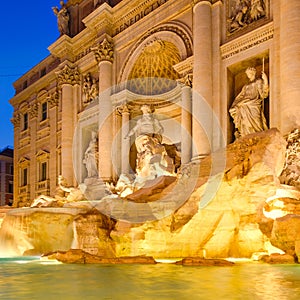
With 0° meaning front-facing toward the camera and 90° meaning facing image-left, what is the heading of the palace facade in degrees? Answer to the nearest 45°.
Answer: approximately 45°

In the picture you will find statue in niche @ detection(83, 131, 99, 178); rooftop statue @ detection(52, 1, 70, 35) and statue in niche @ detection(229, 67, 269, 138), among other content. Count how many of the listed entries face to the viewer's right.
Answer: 0

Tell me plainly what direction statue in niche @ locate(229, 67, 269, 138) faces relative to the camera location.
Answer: facing the viewer and to the left of the viewer

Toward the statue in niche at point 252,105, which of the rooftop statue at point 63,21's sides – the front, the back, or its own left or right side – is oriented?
left

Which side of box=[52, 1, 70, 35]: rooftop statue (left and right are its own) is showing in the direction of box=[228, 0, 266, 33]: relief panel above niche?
left
